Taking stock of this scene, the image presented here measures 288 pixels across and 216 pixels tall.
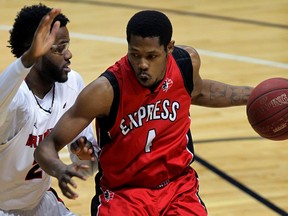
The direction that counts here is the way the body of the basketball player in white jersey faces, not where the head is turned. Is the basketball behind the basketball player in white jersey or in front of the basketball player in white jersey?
in front

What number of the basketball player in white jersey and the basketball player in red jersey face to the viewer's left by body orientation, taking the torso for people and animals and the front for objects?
0

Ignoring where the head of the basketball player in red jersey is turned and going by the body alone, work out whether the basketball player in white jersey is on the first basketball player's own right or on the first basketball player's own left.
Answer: on the first basketball player's own right

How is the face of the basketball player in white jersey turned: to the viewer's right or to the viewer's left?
to the viewer's right

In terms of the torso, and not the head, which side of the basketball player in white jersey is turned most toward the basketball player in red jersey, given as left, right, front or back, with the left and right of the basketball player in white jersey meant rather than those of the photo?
front

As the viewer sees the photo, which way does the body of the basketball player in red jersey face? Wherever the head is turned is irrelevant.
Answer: toward the camera

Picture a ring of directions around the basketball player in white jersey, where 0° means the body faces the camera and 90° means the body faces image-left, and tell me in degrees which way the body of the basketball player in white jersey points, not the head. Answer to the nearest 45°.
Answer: approximately 315°
